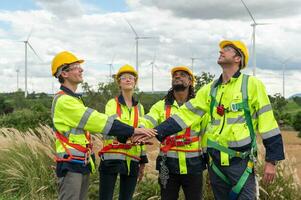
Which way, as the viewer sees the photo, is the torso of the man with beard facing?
toward the camera

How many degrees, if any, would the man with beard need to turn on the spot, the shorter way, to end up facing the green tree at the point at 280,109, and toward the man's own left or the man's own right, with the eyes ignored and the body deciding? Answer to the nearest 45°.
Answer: approximately 180°
